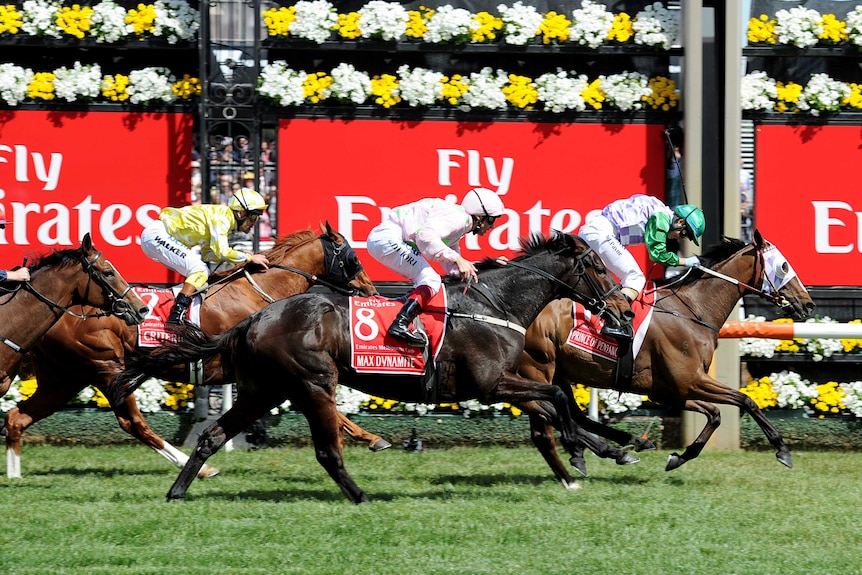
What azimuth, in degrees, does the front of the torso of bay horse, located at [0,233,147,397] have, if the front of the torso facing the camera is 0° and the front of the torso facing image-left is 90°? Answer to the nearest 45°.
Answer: approximately 270°

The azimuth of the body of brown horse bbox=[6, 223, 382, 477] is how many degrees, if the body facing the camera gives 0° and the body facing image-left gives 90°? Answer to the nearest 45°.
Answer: approximately 270°

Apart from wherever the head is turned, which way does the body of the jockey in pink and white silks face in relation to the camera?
to the viewer's right

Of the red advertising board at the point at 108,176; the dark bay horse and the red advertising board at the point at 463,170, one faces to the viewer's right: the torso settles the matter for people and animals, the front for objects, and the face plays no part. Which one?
the dark bay horse

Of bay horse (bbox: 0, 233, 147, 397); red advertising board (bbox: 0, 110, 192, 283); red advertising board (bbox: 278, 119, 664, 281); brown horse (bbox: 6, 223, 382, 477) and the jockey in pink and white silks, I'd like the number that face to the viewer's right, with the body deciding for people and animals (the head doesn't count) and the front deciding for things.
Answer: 3

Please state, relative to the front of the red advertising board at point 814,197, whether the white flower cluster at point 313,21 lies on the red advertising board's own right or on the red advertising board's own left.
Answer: on the red advertising board's own right

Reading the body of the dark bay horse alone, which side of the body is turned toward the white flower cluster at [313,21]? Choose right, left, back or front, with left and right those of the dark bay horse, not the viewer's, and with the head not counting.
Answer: left

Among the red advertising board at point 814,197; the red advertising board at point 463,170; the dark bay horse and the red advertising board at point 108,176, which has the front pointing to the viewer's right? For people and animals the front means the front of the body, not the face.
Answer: the dark bay horse

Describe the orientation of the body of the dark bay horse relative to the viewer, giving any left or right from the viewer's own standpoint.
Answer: facing to the right of the viewer
